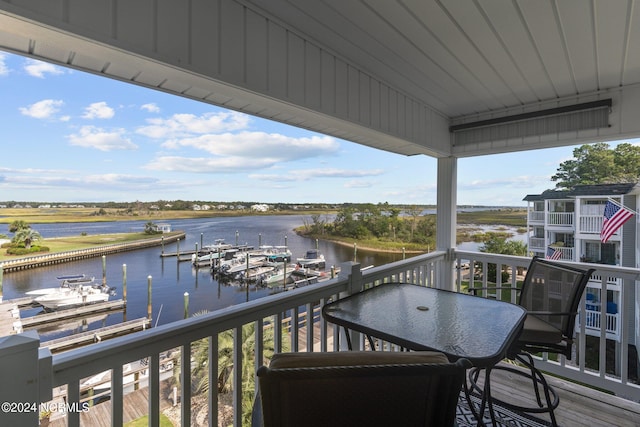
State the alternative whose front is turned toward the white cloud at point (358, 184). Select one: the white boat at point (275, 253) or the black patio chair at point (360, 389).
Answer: the black patio chair

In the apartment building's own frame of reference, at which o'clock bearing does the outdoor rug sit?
The outdoor rug is roughly at 11 o'clock from the apartment building.

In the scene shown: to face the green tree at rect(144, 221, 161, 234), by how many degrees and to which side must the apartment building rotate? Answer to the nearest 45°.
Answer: approximately 90° to its right

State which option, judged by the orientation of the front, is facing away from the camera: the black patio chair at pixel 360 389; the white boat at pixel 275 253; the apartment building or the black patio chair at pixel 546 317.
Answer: the black patio chair at pixel 360 389

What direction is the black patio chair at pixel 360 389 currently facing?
away from the camera

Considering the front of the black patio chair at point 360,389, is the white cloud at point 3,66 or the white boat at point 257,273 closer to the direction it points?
the white boat

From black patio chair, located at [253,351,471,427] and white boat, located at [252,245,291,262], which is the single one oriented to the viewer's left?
the white boat
